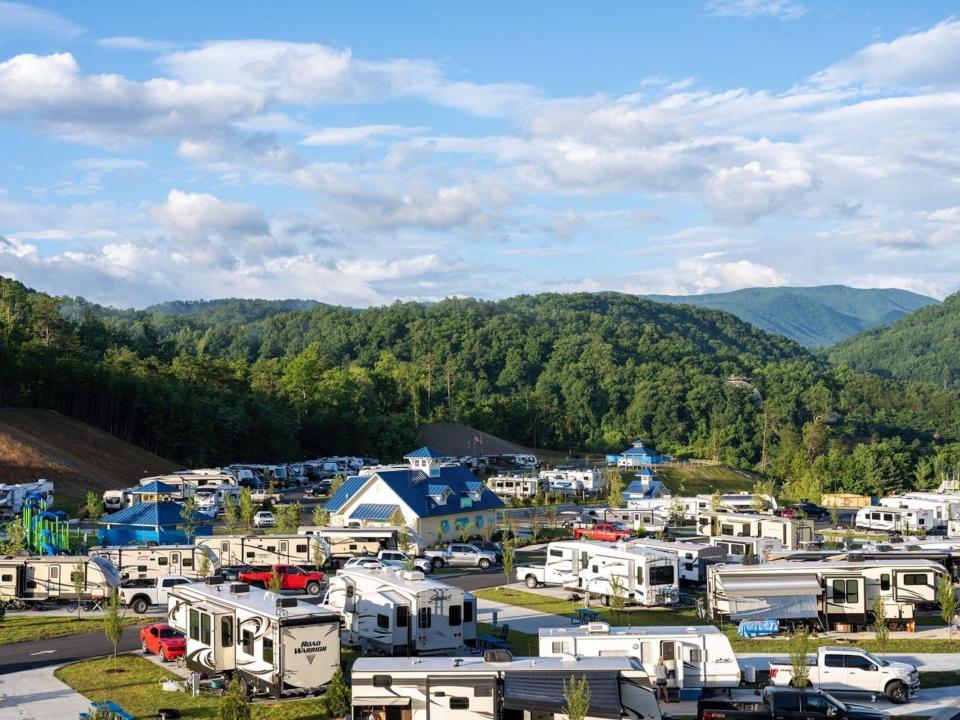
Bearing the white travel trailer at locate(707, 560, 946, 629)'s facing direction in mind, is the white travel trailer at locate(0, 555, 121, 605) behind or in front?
behind

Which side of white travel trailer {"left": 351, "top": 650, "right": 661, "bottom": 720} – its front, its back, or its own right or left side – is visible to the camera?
right

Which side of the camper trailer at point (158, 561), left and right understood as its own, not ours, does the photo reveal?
right

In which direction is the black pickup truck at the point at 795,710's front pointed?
to the viewer's right

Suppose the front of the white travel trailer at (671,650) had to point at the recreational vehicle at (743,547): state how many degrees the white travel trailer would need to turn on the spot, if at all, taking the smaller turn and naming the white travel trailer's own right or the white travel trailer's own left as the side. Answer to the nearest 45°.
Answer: approximately 90° to the white travel trailer's own left

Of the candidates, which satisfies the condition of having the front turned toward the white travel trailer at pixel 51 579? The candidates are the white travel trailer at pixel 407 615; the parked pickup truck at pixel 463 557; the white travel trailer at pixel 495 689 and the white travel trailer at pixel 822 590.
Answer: the white travel trailer at pixel 407 615

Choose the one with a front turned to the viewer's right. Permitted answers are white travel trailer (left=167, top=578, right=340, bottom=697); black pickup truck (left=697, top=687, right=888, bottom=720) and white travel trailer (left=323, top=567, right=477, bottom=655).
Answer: the black pickup truck

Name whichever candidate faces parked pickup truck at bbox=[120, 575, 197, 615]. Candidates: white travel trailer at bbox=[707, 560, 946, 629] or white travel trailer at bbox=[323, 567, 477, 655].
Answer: white travel trailer at bbox=[323, 567, 477, 655]

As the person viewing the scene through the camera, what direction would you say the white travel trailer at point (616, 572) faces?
facing away from the viewer and to the left of the viewer

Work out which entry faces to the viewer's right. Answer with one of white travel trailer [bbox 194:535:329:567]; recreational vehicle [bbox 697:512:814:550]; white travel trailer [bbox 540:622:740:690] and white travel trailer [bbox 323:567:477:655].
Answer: white travel trailer [bbox 540:622:740:690]

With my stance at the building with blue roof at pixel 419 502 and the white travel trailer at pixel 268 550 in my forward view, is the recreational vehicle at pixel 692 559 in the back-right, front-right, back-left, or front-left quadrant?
front-left

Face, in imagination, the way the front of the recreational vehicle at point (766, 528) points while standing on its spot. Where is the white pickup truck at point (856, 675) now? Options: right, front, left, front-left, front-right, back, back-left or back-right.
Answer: back-left

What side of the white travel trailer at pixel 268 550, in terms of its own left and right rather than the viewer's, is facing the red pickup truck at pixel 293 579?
right

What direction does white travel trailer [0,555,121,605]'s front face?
to the viewer's right

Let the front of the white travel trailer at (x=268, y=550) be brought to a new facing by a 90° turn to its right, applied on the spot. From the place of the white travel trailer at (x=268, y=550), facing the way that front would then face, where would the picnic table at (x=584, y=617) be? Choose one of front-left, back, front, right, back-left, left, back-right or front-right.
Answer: front-left

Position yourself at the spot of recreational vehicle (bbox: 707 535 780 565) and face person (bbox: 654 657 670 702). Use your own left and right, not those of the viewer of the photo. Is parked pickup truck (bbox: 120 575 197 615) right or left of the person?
right
